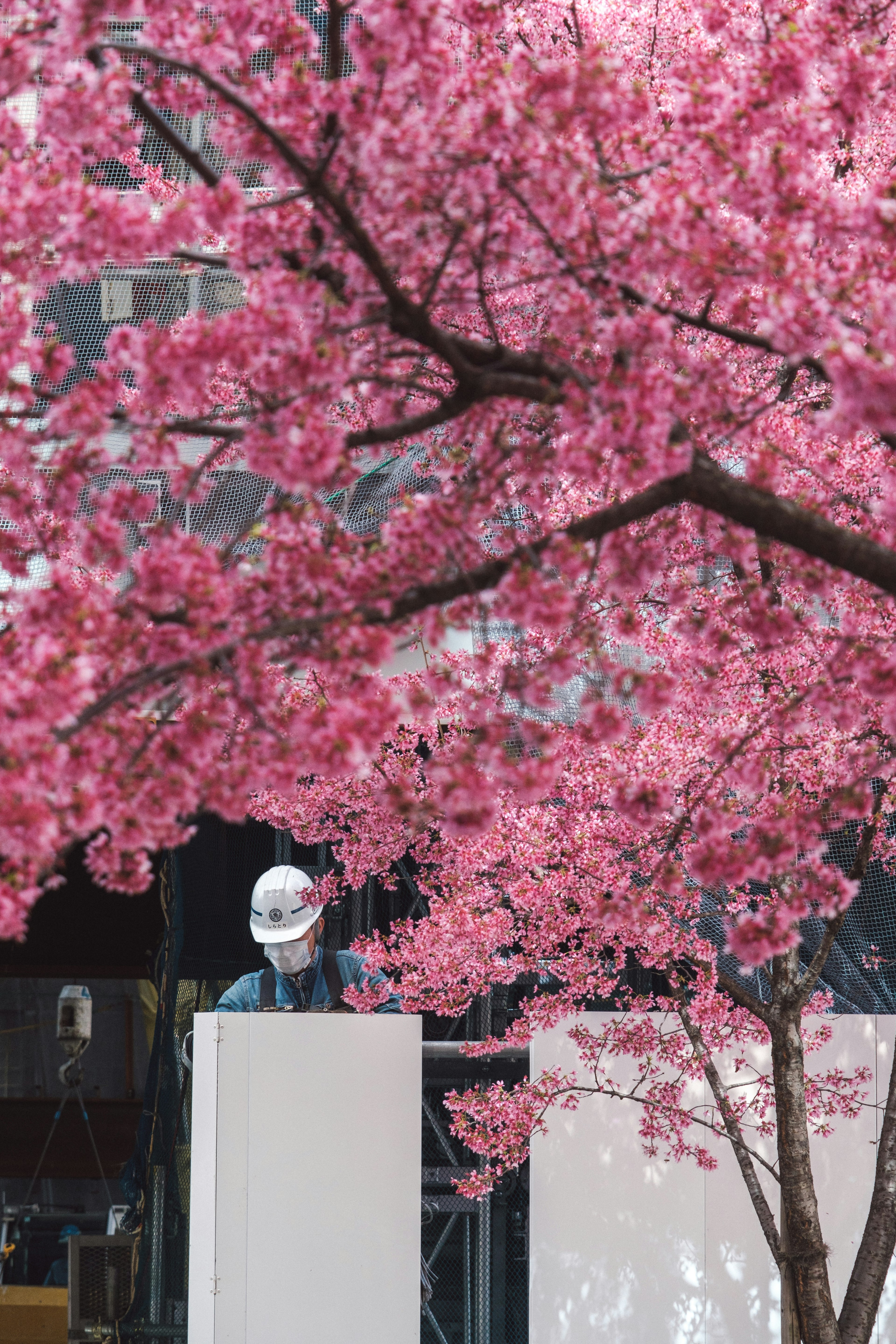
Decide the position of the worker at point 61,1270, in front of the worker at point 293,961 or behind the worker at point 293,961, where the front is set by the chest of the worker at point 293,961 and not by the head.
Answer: behind

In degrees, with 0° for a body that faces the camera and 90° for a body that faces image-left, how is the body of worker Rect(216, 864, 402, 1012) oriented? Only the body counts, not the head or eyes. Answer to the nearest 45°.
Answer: approximately 0°

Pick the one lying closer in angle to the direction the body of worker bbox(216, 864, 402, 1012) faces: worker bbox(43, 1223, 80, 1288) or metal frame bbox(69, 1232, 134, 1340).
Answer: the metal frame

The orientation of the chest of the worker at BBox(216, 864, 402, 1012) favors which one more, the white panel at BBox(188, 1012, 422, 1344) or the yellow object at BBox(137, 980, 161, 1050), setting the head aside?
the white panel

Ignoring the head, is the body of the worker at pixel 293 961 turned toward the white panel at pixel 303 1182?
yes

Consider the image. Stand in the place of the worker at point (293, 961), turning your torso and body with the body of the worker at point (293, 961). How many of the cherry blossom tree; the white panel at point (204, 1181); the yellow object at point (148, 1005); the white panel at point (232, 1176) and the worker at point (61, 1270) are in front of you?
3

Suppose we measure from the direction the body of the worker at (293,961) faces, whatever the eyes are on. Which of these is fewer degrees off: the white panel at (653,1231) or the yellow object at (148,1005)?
the white panel
